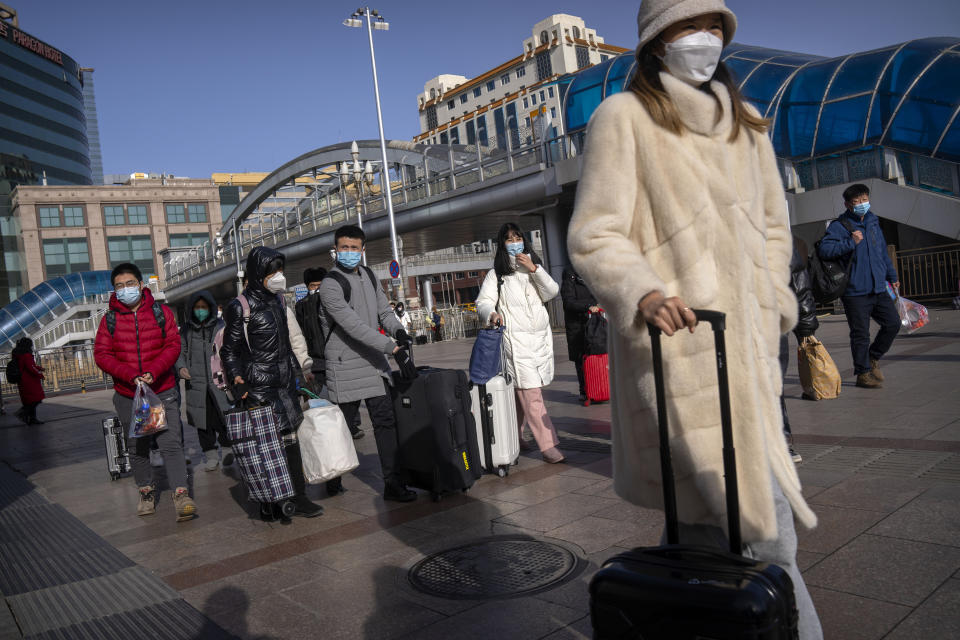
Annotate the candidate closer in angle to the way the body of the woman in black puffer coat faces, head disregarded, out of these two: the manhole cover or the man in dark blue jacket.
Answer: the manhole cover

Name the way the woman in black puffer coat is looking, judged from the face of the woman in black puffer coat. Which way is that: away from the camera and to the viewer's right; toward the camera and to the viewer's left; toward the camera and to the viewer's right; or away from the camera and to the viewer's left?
toward the camera and to the viewer's right

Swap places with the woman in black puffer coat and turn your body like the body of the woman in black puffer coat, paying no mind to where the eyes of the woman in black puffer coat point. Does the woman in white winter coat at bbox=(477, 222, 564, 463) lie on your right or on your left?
on your left

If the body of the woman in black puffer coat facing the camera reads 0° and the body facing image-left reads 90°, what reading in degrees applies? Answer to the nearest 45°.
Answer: approximately 315°

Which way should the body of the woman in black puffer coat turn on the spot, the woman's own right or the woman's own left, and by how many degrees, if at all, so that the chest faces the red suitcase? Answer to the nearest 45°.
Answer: approximately 90° to the woman's own left

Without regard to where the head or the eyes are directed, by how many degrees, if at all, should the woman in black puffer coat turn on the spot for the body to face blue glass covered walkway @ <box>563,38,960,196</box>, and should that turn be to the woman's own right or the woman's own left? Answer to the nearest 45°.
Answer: approximately 90° to the woman's own left

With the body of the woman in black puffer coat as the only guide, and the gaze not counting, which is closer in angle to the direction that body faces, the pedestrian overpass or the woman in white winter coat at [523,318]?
the woman in white winter coat

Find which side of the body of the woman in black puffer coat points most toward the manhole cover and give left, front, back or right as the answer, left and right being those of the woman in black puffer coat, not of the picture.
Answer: front

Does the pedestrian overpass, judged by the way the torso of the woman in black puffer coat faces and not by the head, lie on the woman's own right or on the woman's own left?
on the woman's own left
